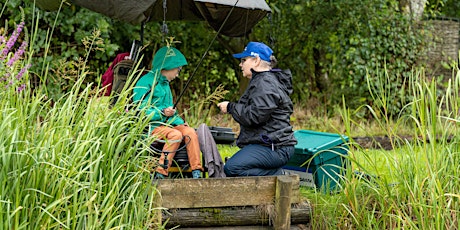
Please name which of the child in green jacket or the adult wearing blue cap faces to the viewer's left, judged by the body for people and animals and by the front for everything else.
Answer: the adult wearing blue cap

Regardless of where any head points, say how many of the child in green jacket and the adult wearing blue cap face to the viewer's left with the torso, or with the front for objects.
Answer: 1

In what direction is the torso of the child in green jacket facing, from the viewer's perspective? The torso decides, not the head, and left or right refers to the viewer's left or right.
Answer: facing the viewer and to the right of the viewer

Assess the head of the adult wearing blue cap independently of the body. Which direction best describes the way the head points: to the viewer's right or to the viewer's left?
to the viewer's left

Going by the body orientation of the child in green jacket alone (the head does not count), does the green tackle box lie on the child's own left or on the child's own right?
on the child's own left

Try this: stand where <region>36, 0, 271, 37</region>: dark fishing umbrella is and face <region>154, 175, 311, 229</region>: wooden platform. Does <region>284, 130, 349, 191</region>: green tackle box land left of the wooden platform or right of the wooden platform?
left

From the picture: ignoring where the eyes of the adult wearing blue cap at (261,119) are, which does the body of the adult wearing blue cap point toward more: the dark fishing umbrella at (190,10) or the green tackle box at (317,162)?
the dark fishing umbrella

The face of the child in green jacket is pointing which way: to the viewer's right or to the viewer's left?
to the viewer's right

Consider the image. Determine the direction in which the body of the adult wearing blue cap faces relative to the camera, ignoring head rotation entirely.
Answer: to the viewer's left
